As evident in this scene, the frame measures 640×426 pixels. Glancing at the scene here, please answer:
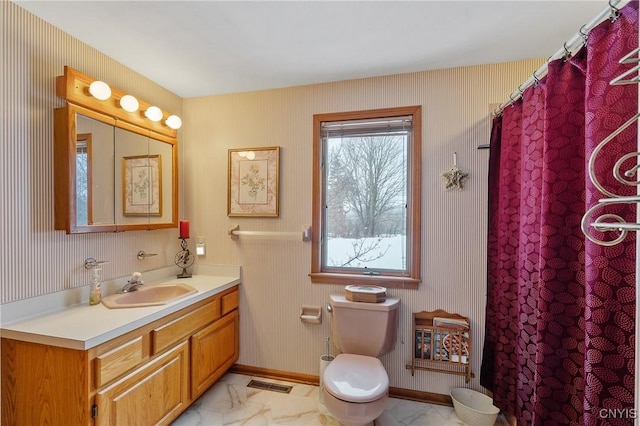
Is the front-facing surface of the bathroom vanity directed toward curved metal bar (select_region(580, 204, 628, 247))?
yes

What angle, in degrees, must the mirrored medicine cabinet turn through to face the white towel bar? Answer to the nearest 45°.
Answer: approximately 45° to its left

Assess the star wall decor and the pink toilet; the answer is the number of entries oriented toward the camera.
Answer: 2

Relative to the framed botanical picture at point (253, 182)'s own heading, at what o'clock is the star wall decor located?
The star wall decor is roughly at 10 o'clock from the framed botanical picture.

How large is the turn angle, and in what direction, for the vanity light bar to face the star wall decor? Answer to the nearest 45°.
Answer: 0° — it already faces it

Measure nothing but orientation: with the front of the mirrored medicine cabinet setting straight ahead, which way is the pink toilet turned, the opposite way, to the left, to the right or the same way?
to the right

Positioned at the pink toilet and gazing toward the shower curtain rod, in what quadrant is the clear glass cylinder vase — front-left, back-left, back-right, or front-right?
back-right

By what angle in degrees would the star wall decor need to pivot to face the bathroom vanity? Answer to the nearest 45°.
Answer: approximately 45° to its right

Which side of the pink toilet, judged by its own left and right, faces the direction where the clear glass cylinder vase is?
right

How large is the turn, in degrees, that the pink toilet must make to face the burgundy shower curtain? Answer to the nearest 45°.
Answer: approximately 45° to its left
